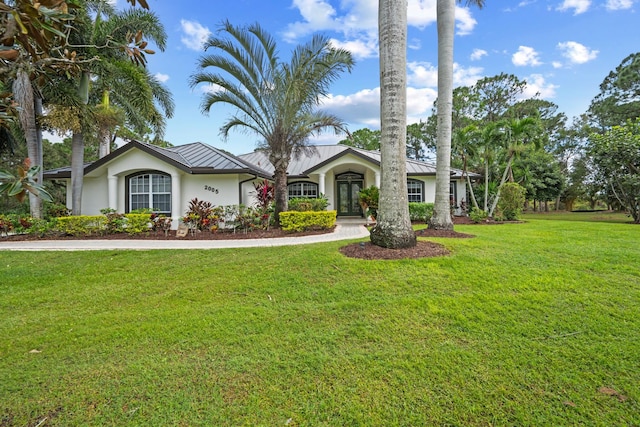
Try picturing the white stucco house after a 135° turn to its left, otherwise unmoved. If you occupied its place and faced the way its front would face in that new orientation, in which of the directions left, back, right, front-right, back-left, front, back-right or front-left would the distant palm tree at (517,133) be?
front-right

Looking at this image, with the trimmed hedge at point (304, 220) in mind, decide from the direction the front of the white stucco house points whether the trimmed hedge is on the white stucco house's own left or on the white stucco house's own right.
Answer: on the white stucco house's own left

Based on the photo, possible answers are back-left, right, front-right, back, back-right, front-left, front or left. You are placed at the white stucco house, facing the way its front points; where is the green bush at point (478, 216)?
left

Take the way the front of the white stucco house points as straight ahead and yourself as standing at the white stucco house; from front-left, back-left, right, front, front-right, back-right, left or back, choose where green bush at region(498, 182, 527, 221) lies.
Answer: left

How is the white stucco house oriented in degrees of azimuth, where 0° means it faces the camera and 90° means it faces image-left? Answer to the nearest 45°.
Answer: approximately 0°

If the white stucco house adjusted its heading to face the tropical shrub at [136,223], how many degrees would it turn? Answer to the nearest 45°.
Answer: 0° — it already faces it

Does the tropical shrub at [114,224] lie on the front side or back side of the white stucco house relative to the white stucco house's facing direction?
on the front side

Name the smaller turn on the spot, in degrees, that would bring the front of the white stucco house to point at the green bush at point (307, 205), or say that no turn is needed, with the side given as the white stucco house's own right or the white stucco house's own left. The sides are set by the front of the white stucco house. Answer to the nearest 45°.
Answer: approximately 90° to the white stucco house's own left

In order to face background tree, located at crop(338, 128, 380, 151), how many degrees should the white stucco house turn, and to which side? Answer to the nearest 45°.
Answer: approximately 135° to its left
